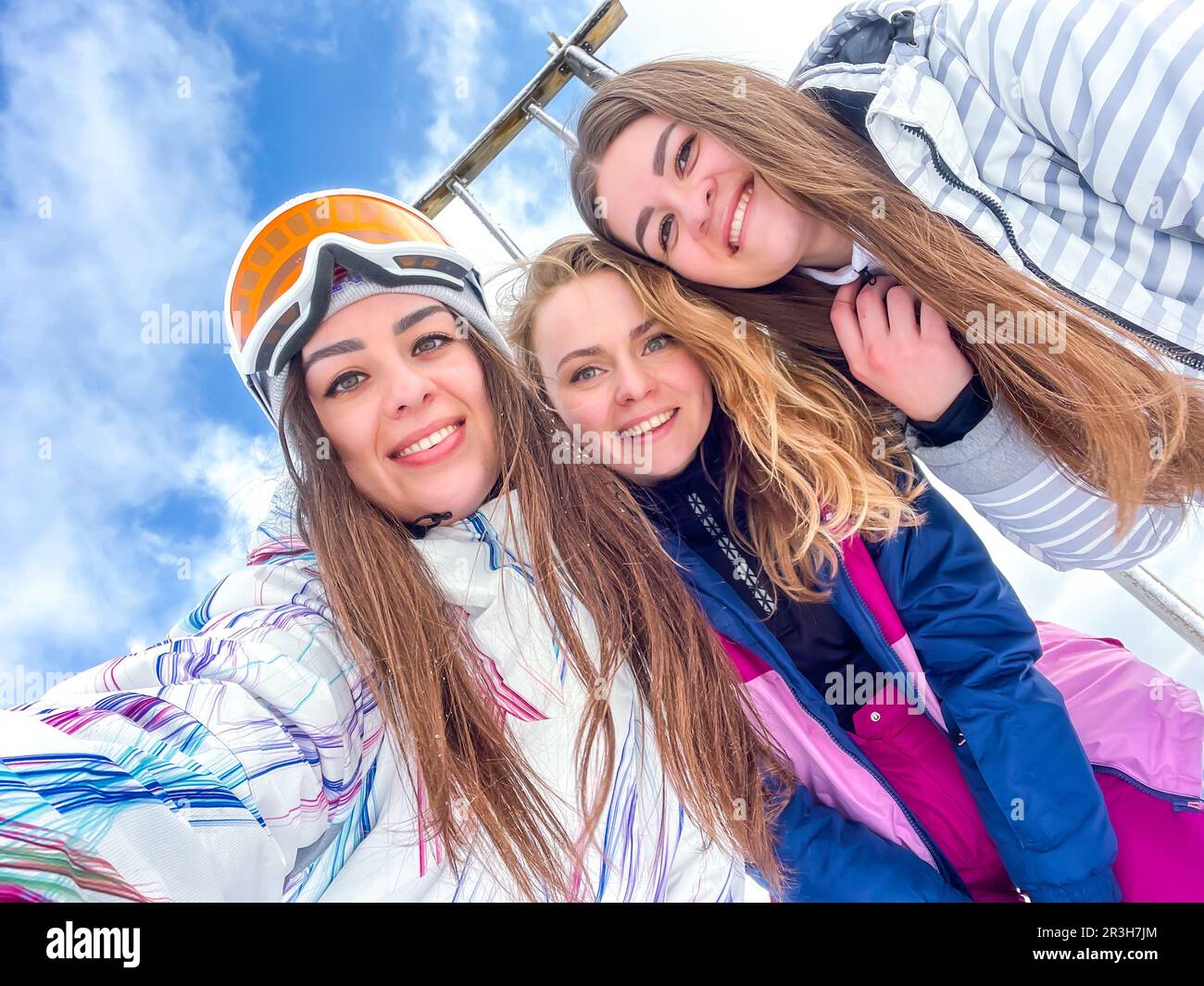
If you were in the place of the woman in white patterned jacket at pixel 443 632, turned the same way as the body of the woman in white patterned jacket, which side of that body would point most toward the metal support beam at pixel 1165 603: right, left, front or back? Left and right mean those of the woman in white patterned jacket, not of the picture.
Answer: left

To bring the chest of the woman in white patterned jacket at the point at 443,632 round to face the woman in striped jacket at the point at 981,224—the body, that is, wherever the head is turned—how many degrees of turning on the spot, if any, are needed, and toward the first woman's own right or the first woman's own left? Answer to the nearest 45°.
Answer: approximately 45° to the first woman's own left

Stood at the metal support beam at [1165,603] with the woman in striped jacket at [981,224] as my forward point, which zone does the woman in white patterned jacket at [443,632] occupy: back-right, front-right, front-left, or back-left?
front-right

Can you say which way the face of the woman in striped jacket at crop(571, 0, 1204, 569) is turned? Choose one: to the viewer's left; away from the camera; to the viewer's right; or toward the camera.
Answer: toward the camera

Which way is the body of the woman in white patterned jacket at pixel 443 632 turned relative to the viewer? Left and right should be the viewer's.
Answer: facing the viewer
